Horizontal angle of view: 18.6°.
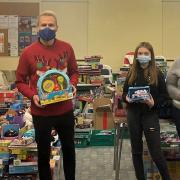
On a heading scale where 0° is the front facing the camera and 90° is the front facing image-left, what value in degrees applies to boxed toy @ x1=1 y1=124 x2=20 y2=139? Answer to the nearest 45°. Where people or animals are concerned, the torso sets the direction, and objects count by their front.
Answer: approximately 0°

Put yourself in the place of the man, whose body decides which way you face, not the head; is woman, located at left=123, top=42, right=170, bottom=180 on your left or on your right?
on your left

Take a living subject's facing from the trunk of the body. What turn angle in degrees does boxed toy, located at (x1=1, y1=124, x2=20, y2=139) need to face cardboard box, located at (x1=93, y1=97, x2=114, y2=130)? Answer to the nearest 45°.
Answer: approximately 135° to its left

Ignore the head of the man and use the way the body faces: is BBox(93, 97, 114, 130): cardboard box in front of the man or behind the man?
behind

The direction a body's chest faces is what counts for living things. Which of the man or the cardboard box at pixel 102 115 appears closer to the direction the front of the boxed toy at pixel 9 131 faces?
the man
